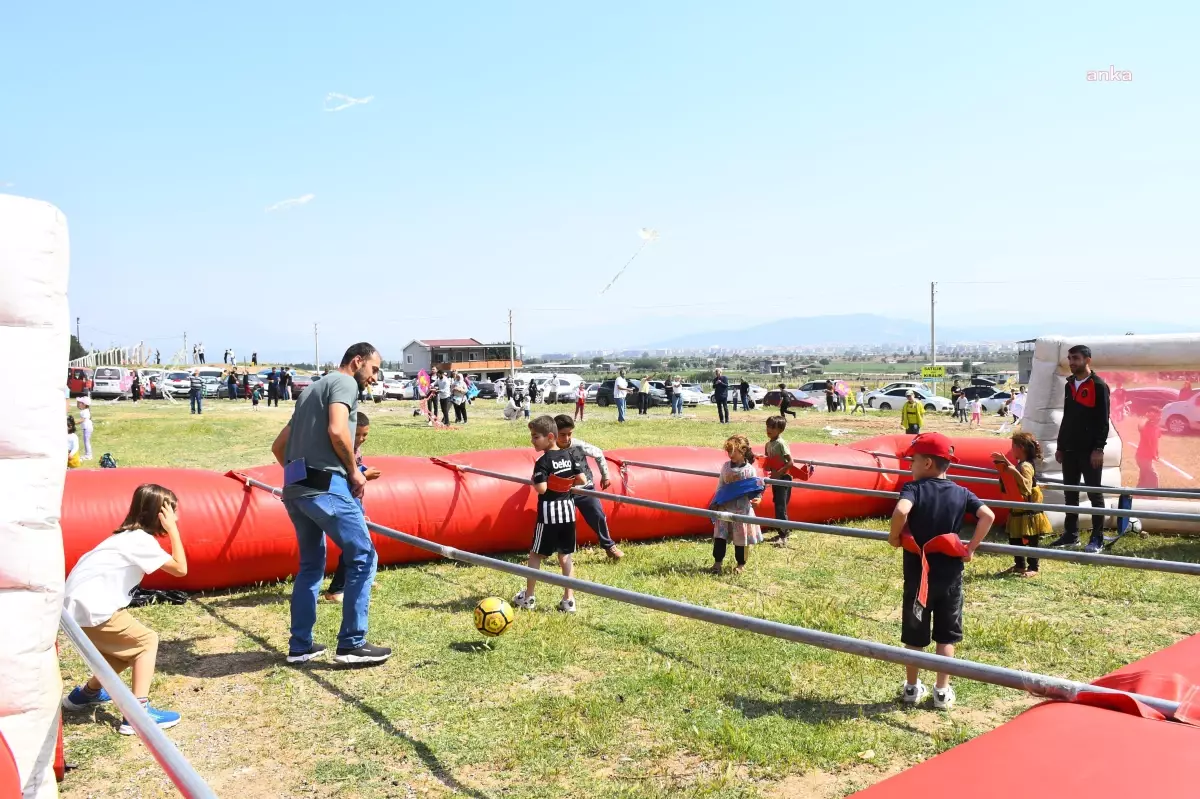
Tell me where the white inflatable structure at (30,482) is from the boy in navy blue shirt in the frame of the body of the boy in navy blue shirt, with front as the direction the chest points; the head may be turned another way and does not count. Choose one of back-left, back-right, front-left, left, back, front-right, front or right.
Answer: back-left

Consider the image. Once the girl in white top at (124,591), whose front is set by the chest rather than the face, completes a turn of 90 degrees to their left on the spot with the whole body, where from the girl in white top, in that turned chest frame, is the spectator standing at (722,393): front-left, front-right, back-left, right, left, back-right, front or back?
front-right

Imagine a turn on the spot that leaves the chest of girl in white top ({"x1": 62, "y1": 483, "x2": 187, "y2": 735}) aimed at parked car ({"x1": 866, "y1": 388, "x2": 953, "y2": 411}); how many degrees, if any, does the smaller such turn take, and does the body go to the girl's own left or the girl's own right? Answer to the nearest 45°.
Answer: approximately 45° to the girl's own left

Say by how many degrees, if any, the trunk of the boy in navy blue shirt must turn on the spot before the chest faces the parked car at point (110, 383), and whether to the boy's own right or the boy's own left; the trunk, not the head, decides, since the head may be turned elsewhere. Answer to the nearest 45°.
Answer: approximately 45° to the boy's own left

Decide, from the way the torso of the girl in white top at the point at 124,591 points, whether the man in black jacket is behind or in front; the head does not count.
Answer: in front

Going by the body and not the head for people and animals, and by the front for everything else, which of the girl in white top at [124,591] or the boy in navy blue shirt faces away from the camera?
the boy in navy blue shirt

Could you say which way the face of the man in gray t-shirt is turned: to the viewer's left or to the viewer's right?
to the viewer's right

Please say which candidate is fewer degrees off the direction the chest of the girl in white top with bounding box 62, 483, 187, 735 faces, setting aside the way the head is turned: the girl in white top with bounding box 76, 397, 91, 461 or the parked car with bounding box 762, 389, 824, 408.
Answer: the parked car

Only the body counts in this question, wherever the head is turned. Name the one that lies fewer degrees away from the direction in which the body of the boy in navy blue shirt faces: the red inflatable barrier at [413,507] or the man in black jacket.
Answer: the man in black jacket

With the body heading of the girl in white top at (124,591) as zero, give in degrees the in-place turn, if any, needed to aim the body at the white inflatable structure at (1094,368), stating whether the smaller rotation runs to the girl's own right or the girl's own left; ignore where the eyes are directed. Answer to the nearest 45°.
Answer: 0° — they already face it

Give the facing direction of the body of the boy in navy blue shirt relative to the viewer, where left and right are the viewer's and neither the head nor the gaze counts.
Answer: facing away from the viewer

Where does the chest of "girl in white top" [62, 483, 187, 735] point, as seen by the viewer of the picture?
to the viewer's right

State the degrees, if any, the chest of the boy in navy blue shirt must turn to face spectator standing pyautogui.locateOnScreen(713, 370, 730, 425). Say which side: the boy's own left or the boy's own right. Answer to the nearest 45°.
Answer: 0° — they already face them

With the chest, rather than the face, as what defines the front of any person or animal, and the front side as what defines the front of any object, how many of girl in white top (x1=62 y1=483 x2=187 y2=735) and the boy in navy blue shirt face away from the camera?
1

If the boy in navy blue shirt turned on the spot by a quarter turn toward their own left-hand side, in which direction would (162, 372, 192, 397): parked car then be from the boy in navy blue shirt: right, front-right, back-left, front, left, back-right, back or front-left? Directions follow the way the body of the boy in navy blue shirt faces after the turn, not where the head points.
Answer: front-right

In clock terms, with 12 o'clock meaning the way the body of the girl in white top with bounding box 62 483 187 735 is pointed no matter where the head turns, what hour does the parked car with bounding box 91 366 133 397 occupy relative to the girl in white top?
The parked car is roughly at 9 o'clock from the girl in white top.
